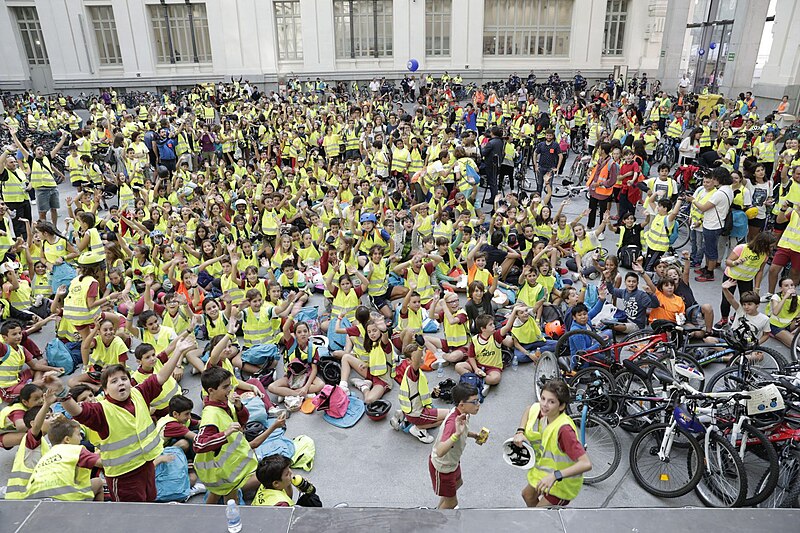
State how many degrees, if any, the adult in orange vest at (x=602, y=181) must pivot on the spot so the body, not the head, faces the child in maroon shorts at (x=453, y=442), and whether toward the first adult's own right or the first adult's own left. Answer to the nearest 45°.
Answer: approximately 45° to the first adult's own left

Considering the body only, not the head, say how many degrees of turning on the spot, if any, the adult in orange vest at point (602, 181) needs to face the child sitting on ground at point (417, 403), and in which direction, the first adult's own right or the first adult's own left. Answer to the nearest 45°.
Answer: approximately 45° to the first adult's own left

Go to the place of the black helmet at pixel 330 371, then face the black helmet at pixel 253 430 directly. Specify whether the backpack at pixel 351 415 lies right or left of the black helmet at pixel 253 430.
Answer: left

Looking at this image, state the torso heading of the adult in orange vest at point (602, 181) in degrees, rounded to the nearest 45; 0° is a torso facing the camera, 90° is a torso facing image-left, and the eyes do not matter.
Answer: approximately 45°

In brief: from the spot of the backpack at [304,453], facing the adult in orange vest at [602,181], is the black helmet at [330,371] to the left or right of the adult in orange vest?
left

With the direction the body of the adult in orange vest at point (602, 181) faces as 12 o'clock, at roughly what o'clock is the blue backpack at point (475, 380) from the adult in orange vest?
The blue backpack is roughly at 11 o'clock from the adult in orange vest.
